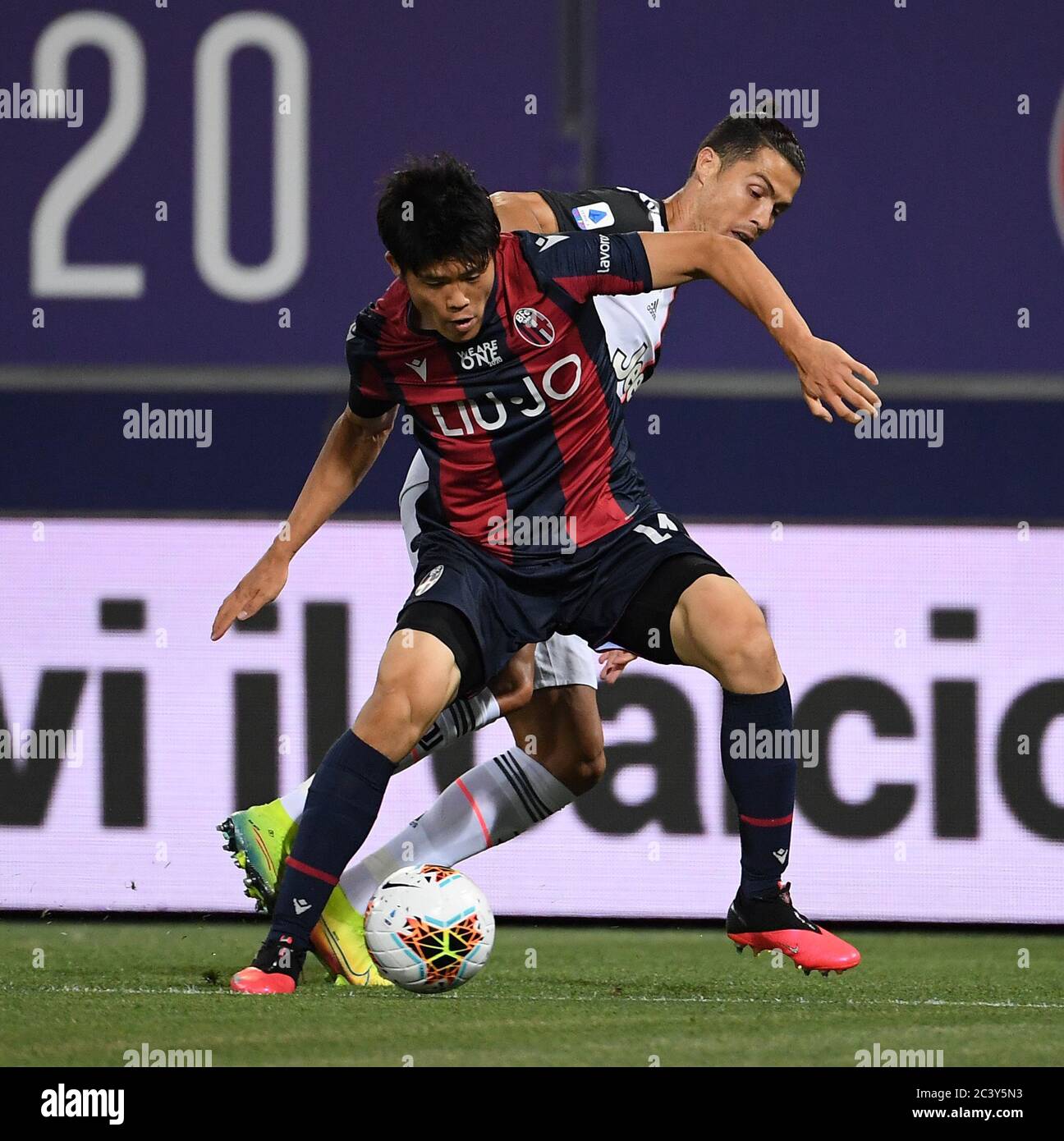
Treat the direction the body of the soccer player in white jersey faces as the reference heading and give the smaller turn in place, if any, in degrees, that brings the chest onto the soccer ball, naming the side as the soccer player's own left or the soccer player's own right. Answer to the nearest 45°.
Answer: approximately 45° to the soccer player's own right

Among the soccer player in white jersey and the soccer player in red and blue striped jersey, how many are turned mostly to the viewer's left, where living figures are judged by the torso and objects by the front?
0

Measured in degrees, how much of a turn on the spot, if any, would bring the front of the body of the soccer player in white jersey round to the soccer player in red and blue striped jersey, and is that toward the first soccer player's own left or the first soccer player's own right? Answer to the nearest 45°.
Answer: approximately 45° to the first soccer player's own right

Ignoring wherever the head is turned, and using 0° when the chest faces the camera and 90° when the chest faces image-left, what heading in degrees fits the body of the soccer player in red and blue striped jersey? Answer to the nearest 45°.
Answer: approximately 0°

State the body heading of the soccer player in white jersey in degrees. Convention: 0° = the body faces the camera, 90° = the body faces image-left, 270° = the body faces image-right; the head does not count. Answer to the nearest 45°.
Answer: approximately 315°

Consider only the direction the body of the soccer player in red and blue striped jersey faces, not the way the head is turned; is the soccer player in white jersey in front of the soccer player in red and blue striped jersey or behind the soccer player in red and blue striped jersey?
behind
